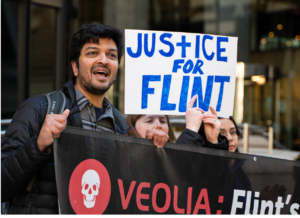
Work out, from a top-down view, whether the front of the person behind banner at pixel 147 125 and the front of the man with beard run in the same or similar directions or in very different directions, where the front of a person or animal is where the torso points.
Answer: same or similar directions

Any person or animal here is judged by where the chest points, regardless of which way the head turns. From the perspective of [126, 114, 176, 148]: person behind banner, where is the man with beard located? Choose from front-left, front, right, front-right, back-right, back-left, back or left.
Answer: right

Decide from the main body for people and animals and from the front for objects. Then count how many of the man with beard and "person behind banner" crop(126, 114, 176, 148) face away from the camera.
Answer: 0

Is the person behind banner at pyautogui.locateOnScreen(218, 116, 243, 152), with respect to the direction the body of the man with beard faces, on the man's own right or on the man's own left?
on the man's own left

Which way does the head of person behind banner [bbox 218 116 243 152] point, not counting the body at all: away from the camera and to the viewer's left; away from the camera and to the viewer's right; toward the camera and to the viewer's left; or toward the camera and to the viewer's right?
toward the camera and to the viewer's left

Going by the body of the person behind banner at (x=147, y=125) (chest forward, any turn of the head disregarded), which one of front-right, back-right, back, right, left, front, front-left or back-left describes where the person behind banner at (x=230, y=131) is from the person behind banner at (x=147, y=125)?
left

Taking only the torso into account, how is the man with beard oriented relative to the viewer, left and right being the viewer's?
facing the viewer and to the right of the viewer
